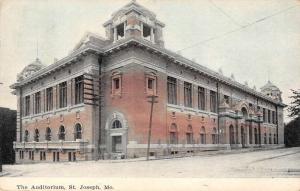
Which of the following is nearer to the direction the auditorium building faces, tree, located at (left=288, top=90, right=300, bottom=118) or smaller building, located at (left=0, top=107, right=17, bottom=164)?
the tree
